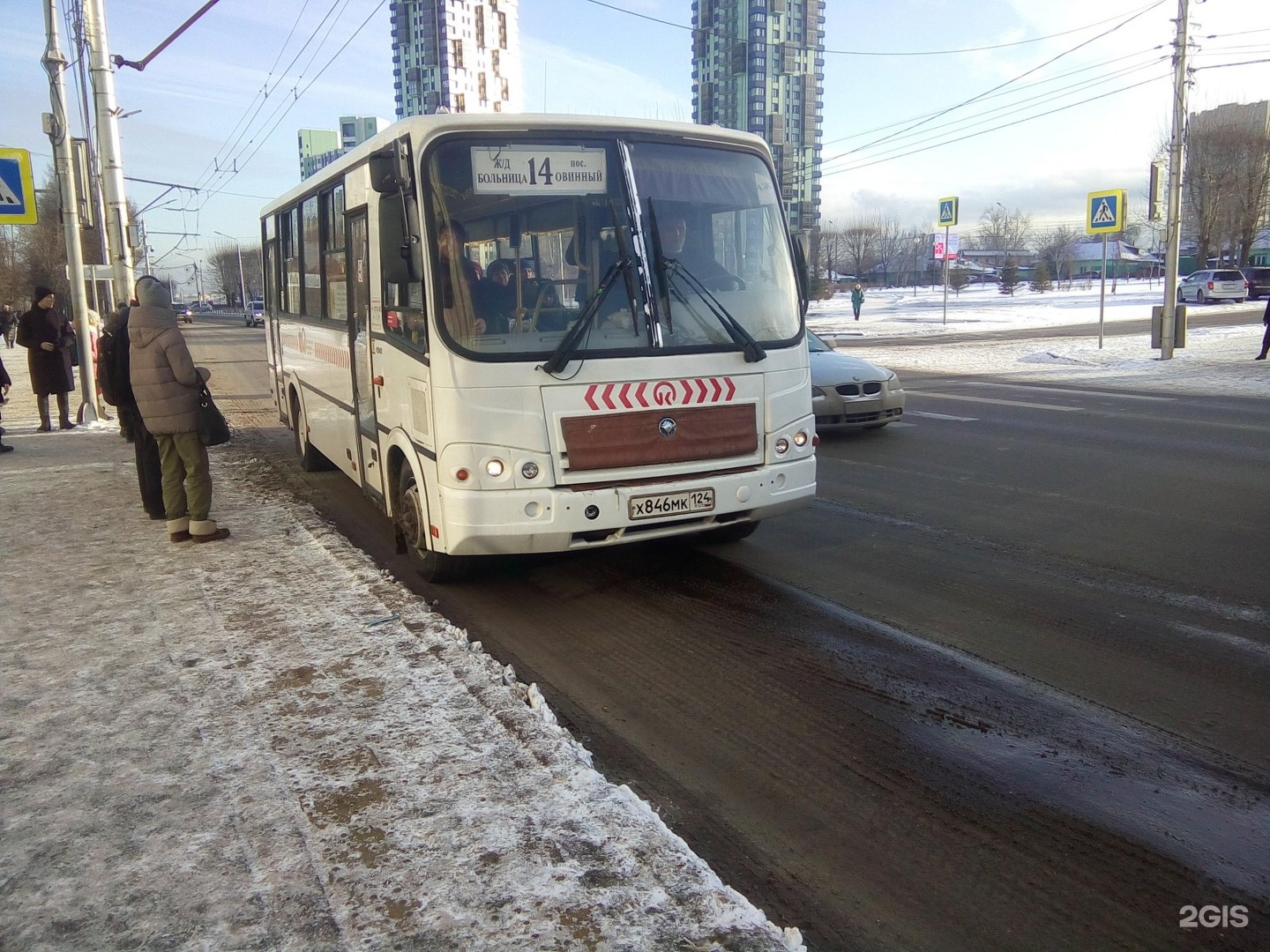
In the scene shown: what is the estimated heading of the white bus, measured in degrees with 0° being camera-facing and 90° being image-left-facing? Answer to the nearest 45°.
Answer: approximately 315°

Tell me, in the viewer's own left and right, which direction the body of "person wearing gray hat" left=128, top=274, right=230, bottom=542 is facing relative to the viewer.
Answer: facing away from the viewer and to the right of the viewer

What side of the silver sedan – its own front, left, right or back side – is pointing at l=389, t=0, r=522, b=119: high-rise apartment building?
back

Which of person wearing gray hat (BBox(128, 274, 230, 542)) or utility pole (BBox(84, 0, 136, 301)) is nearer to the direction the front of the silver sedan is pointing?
the person wearing gray hat

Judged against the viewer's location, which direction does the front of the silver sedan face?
facing the viewer and to the right of the viewer

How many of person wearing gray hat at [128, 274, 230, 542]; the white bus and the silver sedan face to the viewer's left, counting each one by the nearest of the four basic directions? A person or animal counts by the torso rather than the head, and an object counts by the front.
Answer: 0

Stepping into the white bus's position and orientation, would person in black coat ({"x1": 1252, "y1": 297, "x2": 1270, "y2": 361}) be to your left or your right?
on your left

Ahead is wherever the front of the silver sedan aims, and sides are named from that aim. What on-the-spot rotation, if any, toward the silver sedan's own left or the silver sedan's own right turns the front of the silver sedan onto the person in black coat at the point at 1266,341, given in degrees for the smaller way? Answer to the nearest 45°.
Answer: approximately 90° to the silver sedan's own left

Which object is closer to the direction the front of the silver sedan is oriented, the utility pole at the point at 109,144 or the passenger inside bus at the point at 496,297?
the passenger inside bus

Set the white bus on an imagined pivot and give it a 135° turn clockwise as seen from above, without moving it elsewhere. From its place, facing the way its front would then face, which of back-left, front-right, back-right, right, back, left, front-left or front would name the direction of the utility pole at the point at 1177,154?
back-right

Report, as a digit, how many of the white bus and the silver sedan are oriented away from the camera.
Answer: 0

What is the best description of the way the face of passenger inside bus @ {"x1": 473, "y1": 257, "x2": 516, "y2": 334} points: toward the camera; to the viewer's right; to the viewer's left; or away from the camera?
toward the camera

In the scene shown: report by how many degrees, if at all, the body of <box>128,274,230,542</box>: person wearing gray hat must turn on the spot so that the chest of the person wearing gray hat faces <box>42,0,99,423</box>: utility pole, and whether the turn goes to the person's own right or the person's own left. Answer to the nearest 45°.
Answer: approximately 45° to the person's own left

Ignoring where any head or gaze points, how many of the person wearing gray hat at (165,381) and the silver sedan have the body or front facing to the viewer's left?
0

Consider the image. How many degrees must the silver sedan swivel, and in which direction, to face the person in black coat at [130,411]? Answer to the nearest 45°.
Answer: approximately 90° to its right
